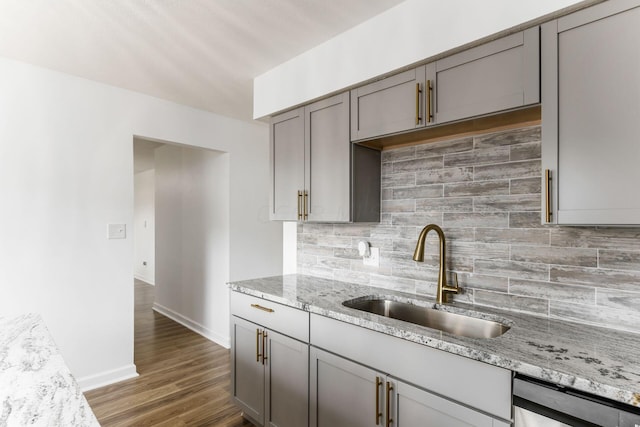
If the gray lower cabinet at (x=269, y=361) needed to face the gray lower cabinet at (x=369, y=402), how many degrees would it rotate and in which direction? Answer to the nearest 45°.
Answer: approximately 90° to its left

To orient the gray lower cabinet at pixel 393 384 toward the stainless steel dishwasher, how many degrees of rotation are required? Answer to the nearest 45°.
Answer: approximately 90° to its left

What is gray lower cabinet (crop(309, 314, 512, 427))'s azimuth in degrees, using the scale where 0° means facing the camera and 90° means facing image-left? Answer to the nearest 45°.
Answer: approximately 45°

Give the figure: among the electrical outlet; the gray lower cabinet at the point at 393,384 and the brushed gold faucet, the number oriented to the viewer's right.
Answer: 0

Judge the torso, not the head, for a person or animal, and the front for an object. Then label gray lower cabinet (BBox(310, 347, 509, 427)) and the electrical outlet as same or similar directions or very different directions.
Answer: same or similar directions

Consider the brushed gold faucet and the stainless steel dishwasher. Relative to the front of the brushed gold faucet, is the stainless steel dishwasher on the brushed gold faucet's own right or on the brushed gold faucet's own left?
on the brushed gold faucet's own left

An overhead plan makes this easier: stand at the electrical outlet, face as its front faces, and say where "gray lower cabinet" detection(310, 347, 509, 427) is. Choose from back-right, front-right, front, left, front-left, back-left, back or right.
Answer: front-left

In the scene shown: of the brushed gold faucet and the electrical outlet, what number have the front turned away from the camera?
0

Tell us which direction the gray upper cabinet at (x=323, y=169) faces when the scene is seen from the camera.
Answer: facing the viewer and to the left of the viewer

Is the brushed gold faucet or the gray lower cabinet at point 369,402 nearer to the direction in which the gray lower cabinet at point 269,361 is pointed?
the gray lower cabinet

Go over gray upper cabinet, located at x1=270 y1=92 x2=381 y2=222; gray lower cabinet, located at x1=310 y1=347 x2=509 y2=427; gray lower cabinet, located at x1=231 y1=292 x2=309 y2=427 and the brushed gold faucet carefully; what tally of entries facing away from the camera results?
0

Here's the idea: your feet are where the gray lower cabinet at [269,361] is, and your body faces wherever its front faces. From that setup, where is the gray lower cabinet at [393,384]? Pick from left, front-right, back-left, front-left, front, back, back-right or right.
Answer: left

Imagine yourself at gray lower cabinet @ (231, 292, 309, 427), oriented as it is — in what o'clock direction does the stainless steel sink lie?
The stainless steel sink is roughly at 8 o'clock from the gray lower cabinet.

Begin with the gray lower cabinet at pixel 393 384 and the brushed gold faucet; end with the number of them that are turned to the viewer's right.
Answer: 0

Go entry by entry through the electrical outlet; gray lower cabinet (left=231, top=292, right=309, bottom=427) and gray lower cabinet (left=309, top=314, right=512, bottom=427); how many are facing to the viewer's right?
0
